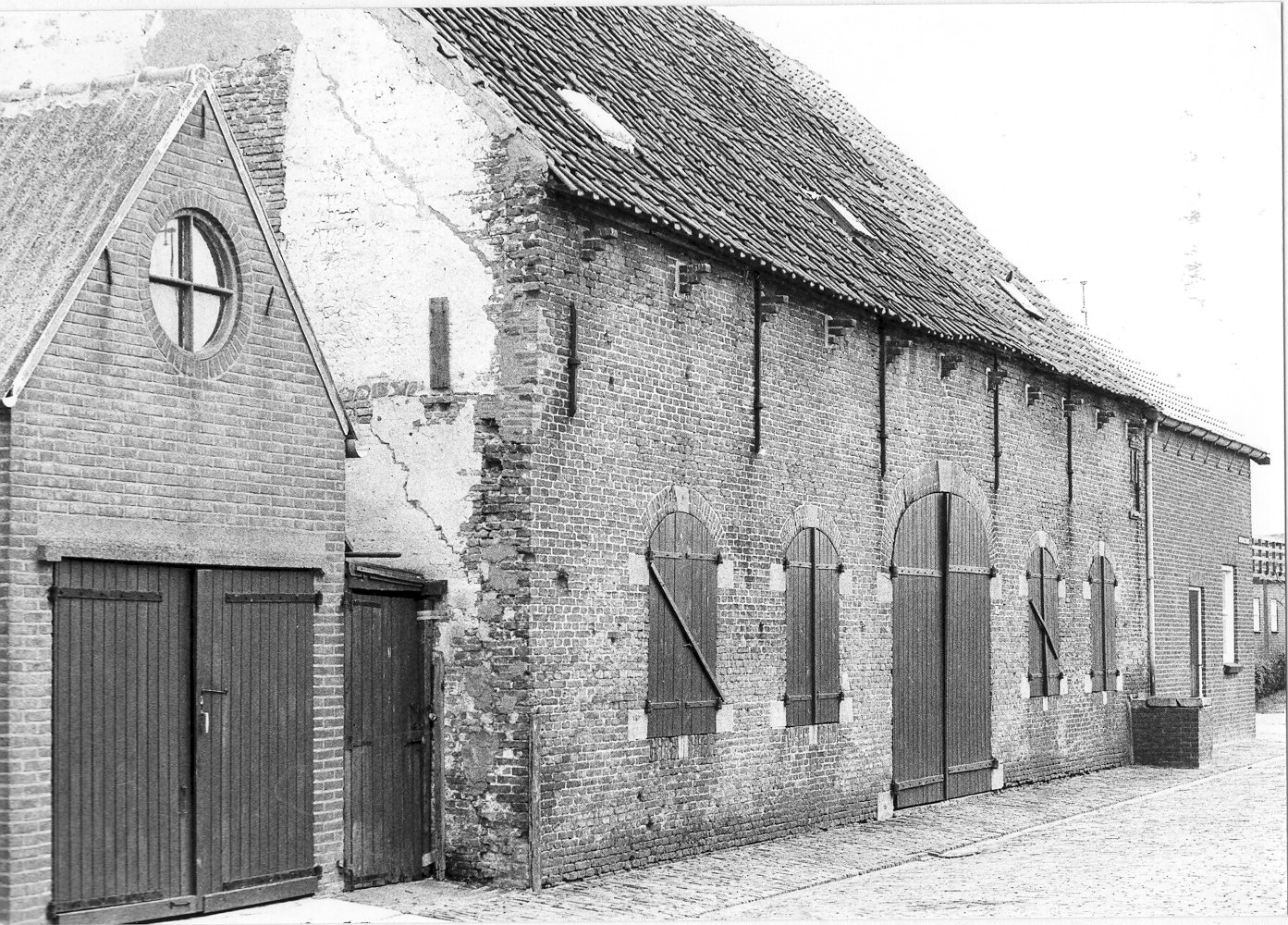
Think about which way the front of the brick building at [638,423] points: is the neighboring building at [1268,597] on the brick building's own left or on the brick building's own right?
on the brick building's own left

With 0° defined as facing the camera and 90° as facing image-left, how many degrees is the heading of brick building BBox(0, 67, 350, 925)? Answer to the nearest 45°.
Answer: approximately 315°

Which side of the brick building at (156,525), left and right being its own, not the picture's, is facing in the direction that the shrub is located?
left

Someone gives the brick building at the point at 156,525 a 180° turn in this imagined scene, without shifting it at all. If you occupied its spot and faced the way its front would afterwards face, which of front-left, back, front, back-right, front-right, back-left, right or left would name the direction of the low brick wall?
right

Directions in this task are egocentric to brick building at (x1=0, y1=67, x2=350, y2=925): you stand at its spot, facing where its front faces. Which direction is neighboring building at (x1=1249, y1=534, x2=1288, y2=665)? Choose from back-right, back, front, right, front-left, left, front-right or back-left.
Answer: left

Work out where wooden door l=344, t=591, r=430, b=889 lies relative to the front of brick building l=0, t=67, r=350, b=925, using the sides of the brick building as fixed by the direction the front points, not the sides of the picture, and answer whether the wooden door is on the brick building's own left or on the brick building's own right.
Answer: on the brick building's own left
